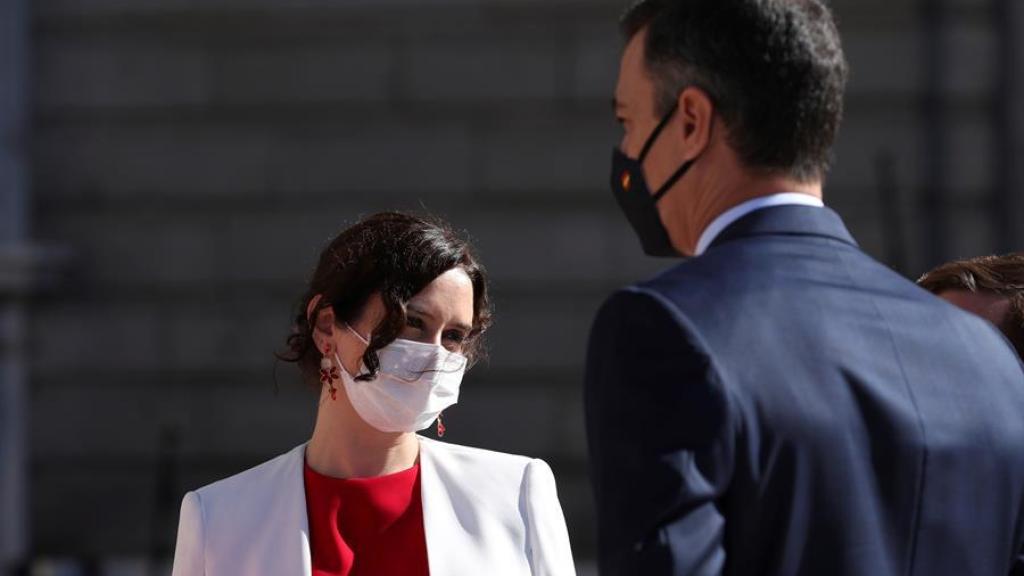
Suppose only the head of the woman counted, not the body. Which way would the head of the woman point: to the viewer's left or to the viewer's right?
to the viewer's right

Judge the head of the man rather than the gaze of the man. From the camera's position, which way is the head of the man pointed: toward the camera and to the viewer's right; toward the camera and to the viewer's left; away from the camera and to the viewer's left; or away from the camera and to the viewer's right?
away from the camera and to the viewer's left

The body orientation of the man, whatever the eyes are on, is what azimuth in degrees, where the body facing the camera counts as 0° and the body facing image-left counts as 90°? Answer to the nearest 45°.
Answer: approximately 135°

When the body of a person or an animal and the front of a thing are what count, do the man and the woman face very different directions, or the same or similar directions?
very different directions

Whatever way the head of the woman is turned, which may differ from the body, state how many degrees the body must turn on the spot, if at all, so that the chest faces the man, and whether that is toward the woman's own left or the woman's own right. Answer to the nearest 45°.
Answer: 0° — they already face them

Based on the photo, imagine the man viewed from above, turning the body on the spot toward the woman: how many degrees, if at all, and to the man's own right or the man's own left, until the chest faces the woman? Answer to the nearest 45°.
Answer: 0° — they already face them

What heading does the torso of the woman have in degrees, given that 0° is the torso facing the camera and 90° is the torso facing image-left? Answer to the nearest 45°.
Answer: approximately 0°

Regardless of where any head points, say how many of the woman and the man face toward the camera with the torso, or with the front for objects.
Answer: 1
